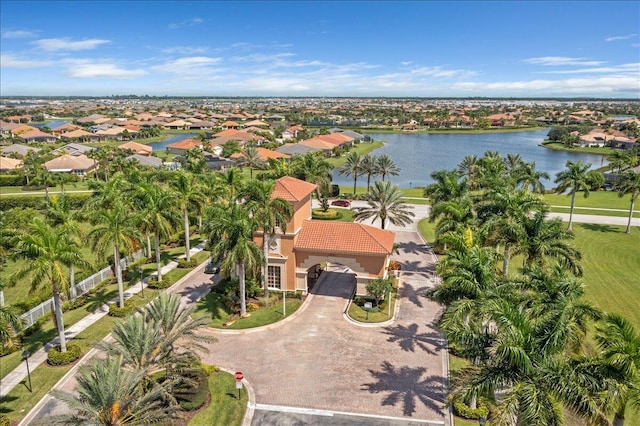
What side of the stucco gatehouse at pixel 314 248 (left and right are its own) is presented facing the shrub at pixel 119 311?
right

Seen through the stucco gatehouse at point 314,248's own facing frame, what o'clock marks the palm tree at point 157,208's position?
The palm tree is roughly at 3 o'clock from the stucco gatehouse.

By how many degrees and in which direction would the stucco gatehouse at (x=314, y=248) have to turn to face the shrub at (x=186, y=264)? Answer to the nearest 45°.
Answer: approximately 135° to its right

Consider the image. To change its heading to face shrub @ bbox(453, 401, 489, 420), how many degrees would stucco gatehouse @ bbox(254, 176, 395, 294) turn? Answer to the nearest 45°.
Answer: approximately 45° to its left

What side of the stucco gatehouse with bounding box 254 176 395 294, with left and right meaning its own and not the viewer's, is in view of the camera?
front

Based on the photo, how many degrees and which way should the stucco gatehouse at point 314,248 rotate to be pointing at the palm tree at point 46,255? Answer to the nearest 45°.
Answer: approximately 45° to its right

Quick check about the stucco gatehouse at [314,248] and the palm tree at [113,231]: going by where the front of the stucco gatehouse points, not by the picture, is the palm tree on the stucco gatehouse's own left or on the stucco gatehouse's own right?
on the stucco gatehouse's own right

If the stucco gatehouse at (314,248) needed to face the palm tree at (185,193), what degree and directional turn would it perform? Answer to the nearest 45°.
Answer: approximately 135° to its right

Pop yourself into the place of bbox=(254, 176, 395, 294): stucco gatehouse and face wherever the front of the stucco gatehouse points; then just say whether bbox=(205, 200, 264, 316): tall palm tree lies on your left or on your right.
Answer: on your right

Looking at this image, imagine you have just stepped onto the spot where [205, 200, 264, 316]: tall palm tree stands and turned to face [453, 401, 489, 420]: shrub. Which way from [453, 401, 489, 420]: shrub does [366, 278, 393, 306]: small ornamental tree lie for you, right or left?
left

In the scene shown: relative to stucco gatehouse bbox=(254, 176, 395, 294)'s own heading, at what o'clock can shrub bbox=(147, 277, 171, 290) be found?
The shrub is roughly at 3 o'clock from the stucco gatehouse.

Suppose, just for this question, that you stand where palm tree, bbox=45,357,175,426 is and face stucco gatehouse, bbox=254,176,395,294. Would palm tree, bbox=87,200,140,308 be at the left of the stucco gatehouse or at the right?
left

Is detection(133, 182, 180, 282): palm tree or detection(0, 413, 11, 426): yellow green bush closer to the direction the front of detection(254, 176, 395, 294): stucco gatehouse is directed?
the yellow green bush
